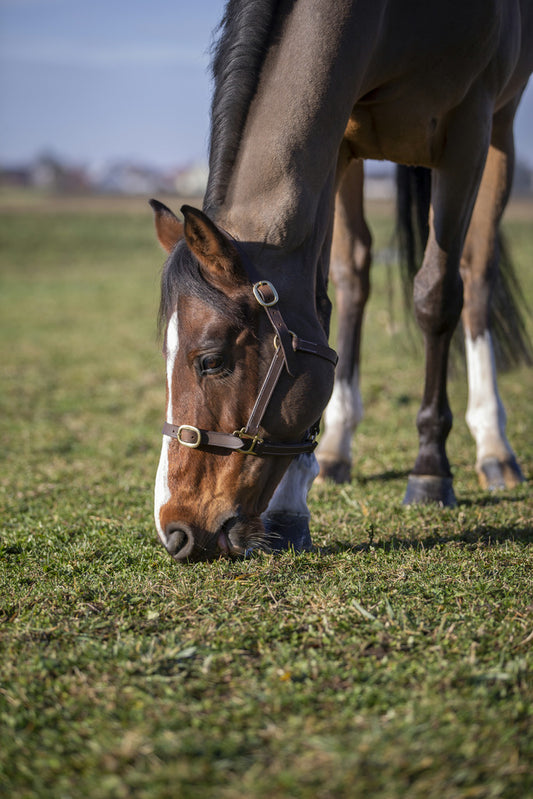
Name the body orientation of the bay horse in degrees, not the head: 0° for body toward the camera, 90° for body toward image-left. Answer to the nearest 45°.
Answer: approximately 45°
